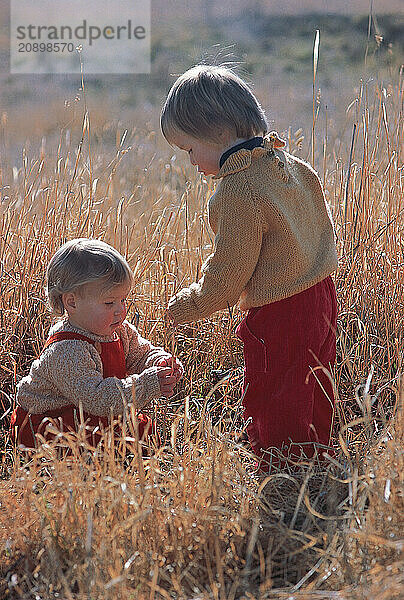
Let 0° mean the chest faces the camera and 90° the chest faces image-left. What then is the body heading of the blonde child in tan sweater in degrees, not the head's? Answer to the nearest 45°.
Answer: approximately 135°

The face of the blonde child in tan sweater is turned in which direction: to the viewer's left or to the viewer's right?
to the viewer's left

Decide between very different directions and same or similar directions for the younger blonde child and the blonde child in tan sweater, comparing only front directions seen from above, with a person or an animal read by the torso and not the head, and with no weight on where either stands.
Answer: very different directions

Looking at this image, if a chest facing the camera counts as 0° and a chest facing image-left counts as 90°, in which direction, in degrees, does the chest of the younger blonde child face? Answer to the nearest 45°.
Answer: approximately 315°
